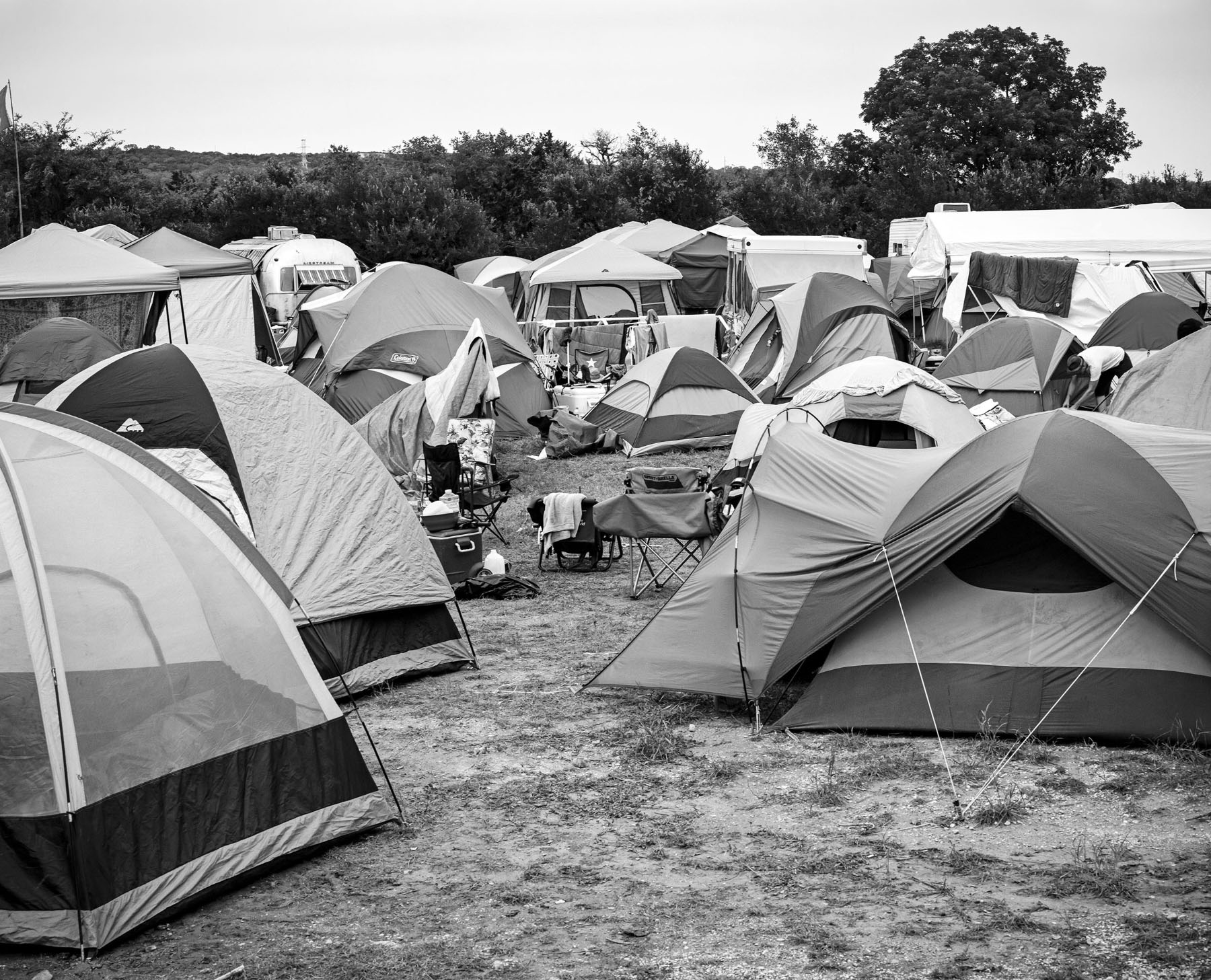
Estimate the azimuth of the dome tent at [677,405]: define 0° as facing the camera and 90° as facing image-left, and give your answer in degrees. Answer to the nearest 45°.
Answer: approximately 45°

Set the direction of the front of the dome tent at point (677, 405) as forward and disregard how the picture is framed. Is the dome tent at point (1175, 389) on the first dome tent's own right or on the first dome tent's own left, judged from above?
on the first dome tent's own left

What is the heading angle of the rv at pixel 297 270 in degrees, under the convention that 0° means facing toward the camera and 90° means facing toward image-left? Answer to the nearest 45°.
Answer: approximately 315°

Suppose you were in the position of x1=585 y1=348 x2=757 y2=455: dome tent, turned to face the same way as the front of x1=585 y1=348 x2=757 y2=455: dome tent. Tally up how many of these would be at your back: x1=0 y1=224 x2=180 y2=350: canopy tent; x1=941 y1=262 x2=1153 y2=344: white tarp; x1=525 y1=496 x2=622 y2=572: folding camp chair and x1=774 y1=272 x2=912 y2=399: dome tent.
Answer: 2

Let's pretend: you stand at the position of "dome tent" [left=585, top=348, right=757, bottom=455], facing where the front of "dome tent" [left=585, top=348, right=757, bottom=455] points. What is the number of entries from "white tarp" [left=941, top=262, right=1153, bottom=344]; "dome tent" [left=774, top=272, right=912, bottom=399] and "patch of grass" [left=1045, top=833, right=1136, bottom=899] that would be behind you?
2

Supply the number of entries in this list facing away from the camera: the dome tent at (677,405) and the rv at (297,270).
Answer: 0

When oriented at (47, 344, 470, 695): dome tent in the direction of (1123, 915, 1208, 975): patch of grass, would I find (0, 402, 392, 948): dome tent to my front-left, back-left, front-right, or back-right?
front-right
